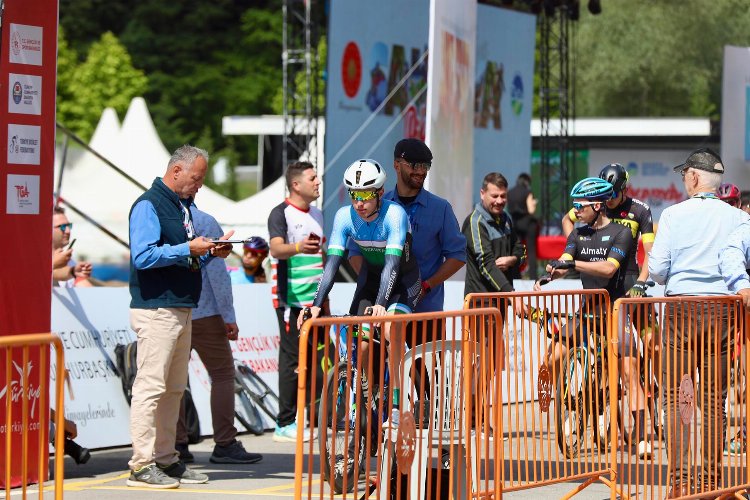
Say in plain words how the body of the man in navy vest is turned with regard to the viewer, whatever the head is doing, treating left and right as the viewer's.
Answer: facing to the right of the viewer

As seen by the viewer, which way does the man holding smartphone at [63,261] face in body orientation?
to the viewer's right

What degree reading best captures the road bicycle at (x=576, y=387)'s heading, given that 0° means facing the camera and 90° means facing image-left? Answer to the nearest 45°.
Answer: approximately 45°

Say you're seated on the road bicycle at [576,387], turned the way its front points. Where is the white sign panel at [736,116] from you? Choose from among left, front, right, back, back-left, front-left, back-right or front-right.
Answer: back-right

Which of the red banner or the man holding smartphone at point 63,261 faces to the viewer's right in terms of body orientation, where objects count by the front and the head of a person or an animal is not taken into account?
the man holding smartphone

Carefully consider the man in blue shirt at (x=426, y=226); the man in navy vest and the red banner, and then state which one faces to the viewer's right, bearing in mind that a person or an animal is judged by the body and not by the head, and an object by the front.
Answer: the man in navy vest

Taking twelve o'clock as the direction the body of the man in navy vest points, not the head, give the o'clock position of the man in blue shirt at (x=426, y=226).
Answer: The man in blue shirt is roughly at 10 o'clock from the man in navy vest.

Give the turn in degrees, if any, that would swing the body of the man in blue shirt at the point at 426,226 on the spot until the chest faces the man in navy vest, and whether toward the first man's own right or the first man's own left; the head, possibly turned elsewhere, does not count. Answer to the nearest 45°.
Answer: approximately 90° to the first man's own right

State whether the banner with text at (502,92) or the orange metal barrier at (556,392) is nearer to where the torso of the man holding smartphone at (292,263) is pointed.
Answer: the orange metal barrier

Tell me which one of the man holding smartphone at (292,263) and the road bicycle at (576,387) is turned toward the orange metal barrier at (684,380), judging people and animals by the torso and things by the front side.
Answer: the man holding smartphone
